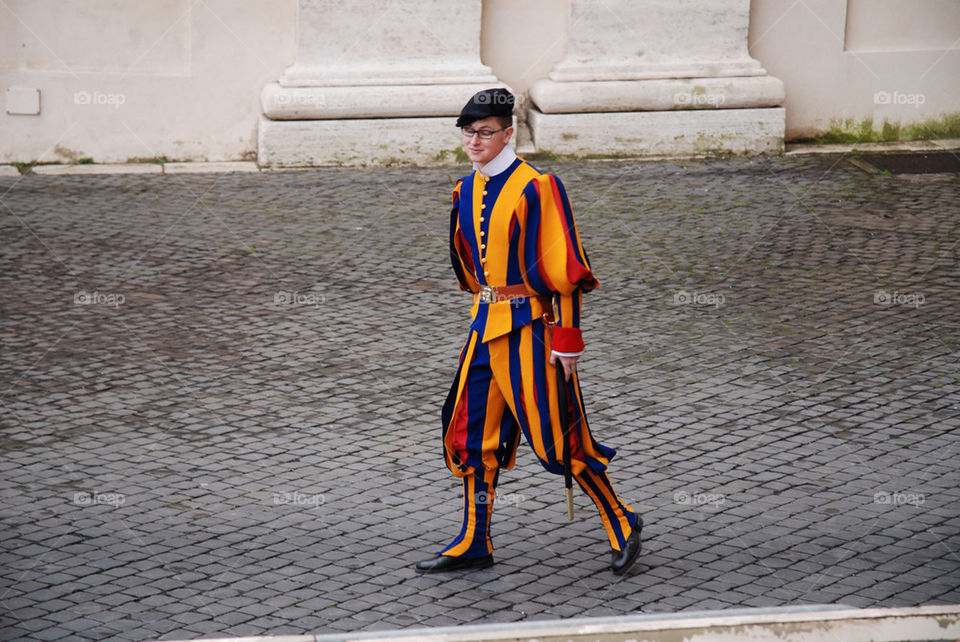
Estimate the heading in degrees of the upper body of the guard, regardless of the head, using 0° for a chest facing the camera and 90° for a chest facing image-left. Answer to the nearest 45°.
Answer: approximately 45°
